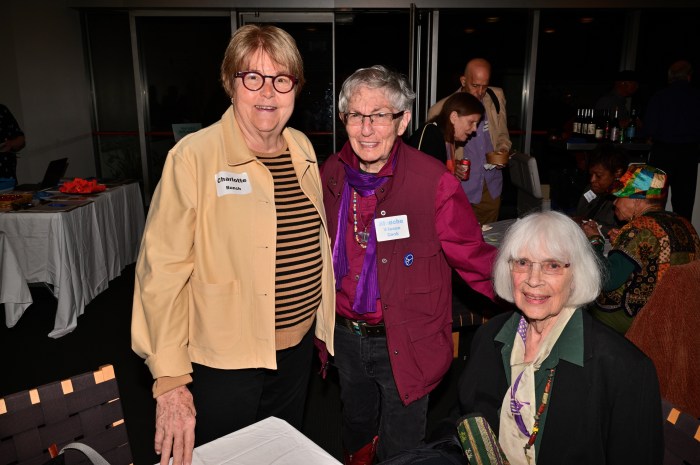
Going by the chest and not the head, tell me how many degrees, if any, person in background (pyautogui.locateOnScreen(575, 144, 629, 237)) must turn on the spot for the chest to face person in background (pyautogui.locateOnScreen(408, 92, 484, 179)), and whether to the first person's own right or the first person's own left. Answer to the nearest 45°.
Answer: approximately 45° to the first person's own right

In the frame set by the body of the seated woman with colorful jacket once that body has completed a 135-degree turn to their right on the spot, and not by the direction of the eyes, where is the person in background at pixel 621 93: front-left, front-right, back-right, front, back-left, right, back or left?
front-left

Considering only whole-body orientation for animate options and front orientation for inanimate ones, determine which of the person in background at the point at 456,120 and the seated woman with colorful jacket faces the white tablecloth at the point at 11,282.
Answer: the seated woman with colorful jacket

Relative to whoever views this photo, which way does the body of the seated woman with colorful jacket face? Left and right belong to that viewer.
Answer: facing to the left of the viewer

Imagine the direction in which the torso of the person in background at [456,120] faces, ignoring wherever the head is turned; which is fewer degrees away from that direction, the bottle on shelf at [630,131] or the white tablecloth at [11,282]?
the bottle on shelf

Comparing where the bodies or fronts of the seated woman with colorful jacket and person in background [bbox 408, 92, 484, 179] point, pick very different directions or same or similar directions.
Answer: very different directions

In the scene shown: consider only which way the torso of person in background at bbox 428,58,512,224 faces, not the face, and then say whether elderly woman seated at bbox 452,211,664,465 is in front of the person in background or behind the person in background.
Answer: in front

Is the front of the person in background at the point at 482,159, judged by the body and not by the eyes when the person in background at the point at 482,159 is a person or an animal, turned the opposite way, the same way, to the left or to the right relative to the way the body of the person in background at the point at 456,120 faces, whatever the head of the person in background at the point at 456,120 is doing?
to the right
